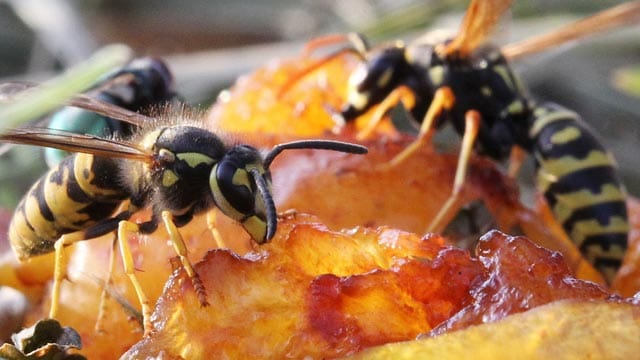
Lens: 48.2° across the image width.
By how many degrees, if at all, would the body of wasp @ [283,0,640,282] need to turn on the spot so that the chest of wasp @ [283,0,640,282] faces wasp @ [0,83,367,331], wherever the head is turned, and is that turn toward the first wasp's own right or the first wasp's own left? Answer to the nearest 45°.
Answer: approximately 45° to the first wasp's own left

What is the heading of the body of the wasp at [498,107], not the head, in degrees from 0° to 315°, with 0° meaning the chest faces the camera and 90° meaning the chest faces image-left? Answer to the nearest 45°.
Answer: approximately 90°
